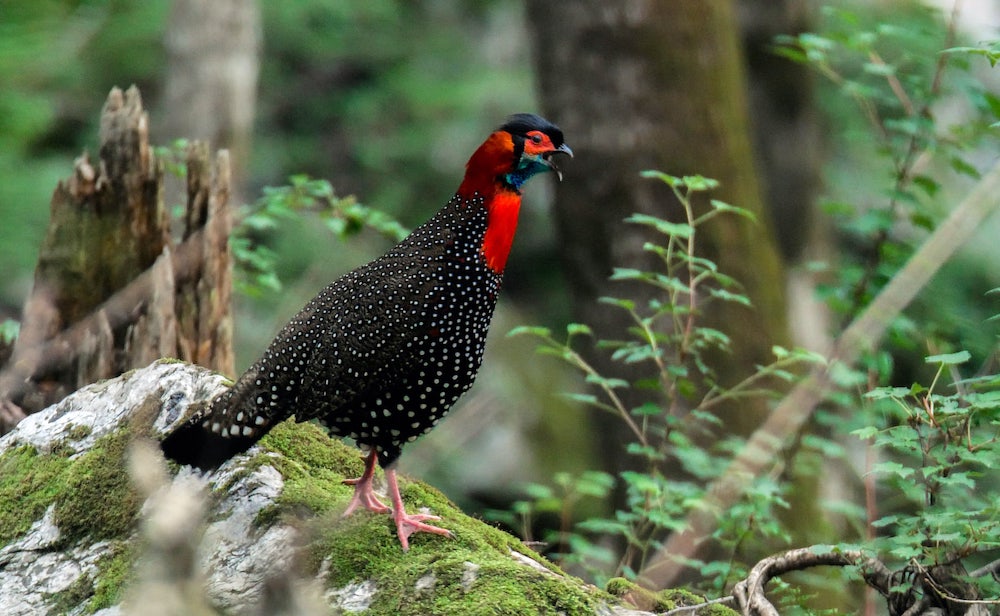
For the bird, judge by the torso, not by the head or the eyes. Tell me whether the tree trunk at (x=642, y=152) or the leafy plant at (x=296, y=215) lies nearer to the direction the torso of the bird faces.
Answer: the tree trunk

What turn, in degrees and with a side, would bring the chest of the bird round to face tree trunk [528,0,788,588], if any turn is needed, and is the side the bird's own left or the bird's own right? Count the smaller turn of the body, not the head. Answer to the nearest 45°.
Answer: approximately 45° to the bird's own left

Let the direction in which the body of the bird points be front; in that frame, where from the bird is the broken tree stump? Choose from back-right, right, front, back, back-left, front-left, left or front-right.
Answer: back-left

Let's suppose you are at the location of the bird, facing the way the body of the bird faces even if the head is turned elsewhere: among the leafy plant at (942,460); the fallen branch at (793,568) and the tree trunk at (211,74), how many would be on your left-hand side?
1

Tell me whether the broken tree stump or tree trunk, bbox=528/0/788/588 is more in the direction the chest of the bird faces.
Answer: the tree trunk

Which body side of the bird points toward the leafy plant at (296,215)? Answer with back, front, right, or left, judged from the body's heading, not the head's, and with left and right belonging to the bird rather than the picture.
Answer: left

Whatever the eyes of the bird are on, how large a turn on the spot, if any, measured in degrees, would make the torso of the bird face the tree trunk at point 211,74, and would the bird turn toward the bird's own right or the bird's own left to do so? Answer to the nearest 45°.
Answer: approximately 90° to the bird's own left

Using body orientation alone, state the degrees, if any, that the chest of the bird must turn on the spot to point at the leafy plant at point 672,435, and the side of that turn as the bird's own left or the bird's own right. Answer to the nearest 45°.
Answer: approximately 45° to the bird's own left

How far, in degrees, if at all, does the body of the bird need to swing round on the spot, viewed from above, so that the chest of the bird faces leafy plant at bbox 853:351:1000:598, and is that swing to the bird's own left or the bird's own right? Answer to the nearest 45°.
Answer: approximately 45° to the bird's own right

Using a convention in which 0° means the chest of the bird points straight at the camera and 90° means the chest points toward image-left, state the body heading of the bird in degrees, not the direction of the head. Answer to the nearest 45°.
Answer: approximately 270°

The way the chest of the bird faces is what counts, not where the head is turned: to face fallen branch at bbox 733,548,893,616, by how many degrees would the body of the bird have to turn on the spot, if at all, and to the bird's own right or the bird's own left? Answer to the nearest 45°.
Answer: approximately 45° to the bird's own right
